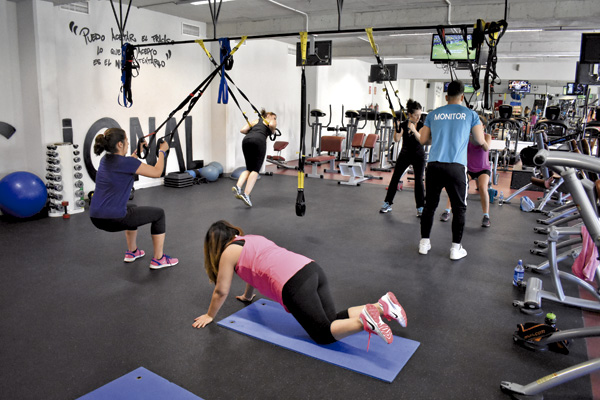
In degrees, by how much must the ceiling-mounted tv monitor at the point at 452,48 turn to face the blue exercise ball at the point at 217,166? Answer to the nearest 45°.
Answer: approximately 90° to its right

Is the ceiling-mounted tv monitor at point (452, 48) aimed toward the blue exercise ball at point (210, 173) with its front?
no

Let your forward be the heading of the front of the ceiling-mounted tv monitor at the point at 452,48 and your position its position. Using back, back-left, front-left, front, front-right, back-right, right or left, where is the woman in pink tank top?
front

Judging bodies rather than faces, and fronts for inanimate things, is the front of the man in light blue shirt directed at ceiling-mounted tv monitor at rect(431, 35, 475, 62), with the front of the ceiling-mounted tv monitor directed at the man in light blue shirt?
yes

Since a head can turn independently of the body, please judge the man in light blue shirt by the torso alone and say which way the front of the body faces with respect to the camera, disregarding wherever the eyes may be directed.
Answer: away from the camera

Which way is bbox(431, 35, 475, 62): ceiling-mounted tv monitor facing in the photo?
toward the camera

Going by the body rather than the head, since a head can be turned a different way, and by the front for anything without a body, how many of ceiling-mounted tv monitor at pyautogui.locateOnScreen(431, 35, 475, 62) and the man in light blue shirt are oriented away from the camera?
1

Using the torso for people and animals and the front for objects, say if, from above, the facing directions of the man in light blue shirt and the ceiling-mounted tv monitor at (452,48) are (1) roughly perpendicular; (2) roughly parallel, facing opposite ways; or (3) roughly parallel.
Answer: roughly parallel, facing opposite ways

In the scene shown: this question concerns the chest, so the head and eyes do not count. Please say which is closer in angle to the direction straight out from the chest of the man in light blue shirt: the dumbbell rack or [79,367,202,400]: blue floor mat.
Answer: the dumbbell rack

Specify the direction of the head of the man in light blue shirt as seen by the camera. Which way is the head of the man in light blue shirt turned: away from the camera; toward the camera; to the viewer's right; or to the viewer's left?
away from the camera

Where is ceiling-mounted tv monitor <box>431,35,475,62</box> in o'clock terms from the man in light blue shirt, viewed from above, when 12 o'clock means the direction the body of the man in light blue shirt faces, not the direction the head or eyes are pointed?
The ceiling-mounted tv monitor is roughly at 12 o'clock from the man in light blue shirt.

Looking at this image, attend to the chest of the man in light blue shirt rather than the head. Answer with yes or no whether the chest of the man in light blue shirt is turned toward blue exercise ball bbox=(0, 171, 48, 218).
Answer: no

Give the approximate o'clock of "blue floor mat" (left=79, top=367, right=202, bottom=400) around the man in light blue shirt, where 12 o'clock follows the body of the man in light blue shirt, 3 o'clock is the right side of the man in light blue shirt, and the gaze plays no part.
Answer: The blue floor mat is roughly at 7 o'clock from the man in light blue shirt.

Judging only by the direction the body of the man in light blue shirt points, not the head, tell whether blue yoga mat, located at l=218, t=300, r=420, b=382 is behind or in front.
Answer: behind

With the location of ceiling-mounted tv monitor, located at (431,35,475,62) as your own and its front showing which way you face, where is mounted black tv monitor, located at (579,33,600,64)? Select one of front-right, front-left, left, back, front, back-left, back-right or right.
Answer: front-left
